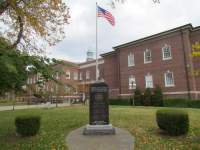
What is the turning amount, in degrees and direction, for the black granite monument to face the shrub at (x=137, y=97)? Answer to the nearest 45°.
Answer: approximately 180°

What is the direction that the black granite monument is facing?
toward the camera

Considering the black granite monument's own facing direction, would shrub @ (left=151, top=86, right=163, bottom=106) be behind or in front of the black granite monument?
behind

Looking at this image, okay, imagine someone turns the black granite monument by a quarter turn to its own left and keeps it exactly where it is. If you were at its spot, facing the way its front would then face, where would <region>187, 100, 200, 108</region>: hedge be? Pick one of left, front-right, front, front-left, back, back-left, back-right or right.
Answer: front-left

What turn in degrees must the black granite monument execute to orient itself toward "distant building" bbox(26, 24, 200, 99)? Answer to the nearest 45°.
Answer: approximately 135° to its left

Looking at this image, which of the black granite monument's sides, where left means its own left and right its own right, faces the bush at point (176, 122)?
left

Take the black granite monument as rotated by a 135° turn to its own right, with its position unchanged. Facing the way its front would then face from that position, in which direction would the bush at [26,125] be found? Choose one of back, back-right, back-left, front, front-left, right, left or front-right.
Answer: front-left

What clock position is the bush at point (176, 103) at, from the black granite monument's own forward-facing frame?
The bush is roughly at 7 o'clock from the black granite monument.

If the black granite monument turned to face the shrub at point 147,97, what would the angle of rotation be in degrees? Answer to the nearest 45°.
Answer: approximately 180°

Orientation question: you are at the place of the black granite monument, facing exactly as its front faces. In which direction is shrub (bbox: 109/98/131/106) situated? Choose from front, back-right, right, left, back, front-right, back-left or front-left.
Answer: back

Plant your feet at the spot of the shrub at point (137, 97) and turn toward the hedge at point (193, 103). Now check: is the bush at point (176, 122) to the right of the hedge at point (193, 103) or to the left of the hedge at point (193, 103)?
right
